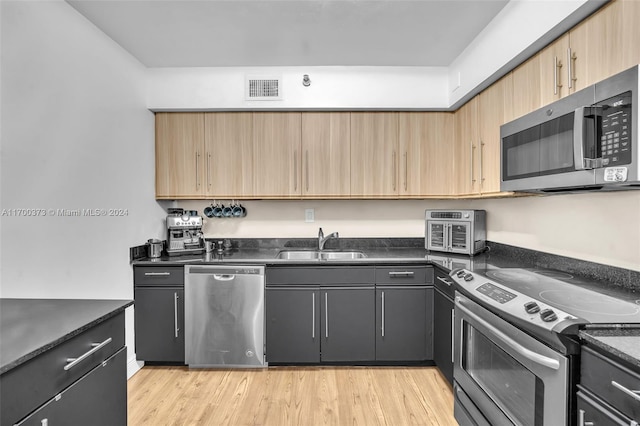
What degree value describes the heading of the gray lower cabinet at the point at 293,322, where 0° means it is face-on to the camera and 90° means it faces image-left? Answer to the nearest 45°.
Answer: approximately 0°

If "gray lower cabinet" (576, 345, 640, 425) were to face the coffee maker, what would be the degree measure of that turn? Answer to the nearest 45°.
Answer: approximately 45° to its right

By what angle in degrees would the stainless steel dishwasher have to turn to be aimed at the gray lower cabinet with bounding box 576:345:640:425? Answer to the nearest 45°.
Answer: approximately 45° to its left

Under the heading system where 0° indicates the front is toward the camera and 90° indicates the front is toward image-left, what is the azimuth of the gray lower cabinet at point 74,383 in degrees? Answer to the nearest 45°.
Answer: approximately 315°

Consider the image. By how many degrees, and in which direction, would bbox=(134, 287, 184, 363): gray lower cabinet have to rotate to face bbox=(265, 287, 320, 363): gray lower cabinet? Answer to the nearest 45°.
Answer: approximately 45° to its left

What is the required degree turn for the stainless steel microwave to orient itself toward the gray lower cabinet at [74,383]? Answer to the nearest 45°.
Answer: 0° — it already faces it

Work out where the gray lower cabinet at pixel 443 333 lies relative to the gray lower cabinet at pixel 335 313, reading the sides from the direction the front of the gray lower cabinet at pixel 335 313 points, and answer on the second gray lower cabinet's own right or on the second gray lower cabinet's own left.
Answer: on the second gray lower cabinet's own left

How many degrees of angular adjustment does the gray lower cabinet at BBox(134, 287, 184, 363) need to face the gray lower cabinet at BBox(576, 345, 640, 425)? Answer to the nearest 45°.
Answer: approximately 45° to its left

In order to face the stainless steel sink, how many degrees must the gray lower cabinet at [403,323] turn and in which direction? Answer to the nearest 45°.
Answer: approximately 135° to its right

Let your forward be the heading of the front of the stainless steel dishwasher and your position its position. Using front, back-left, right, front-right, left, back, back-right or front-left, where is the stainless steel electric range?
front-left

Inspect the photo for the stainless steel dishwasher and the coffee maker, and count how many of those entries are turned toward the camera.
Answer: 2

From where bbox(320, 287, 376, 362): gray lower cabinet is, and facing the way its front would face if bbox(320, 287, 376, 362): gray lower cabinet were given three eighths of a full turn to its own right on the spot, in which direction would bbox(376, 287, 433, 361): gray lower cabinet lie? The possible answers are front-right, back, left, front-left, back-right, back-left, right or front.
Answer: back-right

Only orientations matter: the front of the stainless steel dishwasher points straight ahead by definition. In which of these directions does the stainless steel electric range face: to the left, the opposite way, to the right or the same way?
to the right

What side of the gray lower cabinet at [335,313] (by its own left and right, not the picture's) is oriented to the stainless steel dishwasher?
right
